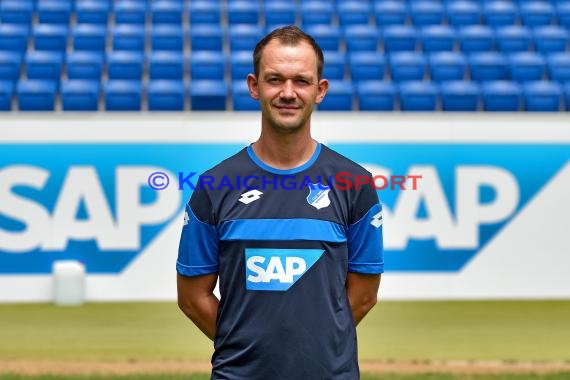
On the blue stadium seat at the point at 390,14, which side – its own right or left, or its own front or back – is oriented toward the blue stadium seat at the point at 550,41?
left

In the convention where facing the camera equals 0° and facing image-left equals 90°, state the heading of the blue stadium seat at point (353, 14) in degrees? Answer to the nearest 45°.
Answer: approximately 0°

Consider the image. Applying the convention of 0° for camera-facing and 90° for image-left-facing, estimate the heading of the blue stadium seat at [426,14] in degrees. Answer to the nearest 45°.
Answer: approximately 0°

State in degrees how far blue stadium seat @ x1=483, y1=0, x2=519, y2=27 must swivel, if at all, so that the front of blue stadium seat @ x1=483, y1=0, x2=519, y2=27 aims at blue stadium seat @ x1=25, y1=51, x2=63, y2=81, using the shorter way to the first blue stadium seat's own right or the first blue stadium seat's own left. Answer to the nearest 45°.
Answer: approximately 45° to the first blue stadium seat's own right

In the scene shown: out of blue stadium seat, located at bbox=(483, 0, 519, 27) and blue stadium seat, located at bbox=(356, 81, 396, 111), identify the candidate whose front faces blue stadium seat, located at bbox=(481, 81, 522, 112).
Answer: blue stadium seat, located at bbox=(483, 0, 519, 27)

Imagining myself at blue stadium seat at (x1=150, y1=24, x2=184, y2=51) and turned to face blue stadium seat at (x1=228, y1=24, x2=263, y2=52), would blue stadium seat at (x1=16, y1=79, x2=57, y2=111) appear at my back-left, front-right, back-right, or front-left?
back-right

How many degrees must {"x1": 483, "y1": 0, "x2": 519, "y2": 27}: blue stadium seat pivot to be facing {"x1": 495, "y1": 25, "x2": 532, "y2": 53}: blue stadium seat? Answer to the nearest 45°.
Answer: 0° — it already faces it

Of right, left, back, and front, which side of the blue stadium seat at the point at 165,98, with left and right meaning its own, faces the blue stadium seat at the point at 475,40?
left
